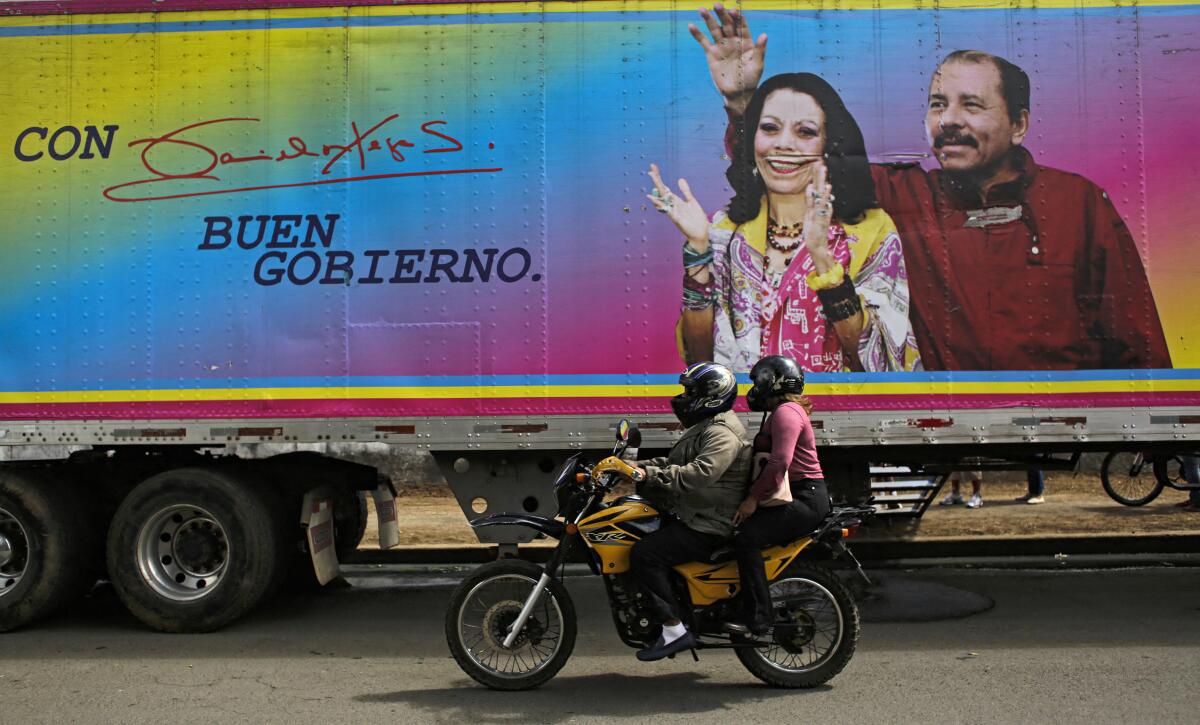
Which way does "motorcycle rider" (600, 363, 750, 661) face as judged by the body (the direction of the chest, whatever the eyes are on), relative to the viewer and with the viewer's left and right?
facing to the left of the viewer

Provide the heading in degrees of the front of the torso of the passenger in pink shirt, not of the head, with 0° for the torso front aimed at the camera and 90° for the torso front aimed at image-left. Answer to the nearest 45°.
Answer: approximately 90°

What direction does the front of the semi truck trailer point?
to the viewer's left

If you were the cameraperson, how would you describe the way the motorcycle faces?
facing to the left of the viewer

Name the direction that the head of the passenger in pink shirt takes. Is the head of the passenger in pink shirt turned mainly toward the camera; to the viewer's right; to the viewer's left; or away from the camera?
to the viewer's left

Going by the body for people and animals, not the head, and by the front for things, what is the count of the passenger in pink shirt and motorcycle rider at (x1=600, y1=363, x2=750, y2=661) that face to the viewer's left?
2

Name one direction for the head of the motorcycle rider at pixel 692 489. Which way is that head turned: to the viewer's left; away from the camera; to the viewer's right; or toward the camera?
to the viewer's left
